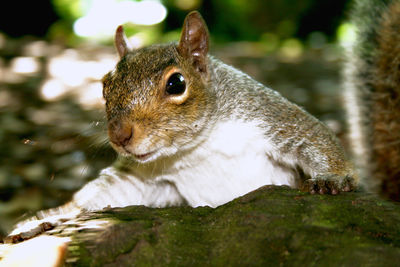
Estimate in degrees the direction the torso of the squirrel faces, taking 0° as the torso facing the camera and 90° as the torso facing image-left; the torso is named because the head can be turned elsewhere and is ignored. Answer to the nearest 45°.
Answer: approximately 45°
